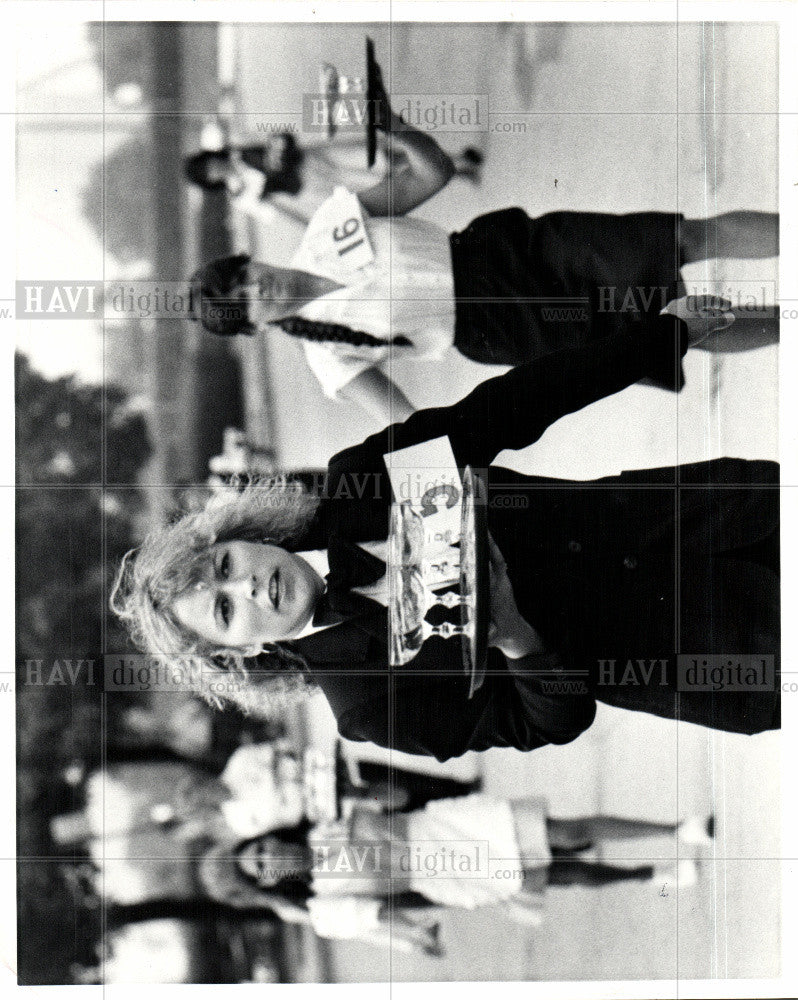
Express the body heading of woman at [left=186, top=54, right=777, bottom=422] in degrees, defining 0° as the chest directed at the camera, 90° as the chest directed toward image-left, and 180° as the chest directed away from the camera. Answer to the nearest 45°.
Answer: approximately 0°

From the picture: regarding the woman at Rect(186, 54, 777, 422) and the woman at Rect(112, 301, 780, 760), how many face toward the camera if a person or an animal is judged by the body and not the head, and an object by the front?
2
